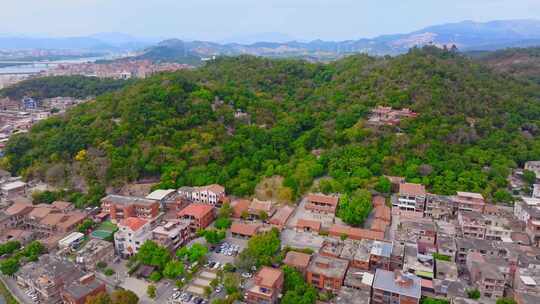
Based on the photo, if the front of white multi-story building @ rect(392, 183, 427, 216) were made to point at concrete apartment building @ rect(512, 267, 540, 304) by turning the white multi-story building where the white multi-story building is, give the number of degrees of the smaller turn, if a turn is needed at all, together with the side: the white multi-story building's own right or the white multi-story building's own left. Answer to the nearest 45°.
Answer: approximately 45° to the white multi-story building's own left

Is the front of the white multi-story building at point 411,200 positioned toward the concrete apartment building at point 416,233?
yes

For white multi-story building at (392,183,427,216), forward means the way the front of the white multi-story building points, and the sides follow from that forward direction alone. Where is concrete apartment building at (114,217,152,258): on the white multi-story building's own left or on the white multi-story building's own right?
on the white multi-story building's own right

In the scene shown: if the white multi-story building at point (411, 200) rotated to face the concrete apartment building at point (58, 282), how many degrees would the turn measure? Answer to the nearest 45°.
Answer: approximately 45° to its right

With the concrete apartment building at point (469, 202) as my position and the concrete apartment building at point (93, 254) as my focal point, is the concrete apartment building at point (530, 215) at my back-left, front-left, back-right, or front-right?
back-left

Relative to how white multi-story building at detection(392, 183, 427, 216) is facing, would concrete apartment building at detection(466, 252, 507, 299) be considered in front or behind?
in front

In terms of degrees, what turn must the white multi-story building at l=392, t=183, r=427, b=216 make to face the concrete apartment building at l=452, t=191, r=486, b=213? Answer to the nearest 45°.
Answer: approximately 90° to its left

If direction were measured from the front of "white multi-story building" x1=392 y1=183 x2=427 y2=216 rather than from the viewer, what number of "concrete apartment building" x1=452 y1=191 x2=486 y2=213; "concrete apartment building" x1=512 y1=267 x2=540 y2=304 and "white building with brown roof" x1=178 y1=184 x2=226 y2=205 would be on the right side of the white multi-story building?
1

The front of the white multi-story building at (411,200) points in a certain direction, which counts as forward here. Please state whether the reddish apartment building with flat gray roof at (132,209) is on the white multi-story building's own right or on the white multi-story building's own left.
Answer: on the white multi-story building's own right

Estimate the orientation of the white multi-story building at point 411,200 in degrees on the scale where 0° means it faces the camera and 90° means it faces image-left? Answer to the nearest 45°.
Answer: approximately 0°

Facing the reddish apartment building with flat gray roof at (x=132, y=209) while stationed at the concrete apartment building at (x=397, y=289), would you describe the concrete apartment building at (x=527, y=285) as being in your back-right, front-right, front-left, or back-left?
back-right

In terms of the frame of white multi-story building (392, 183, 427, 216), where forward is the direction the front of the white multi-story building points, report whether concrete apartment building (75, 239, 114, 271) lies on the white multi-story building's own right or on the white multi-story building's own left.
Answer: on the white multi-story building's own right
